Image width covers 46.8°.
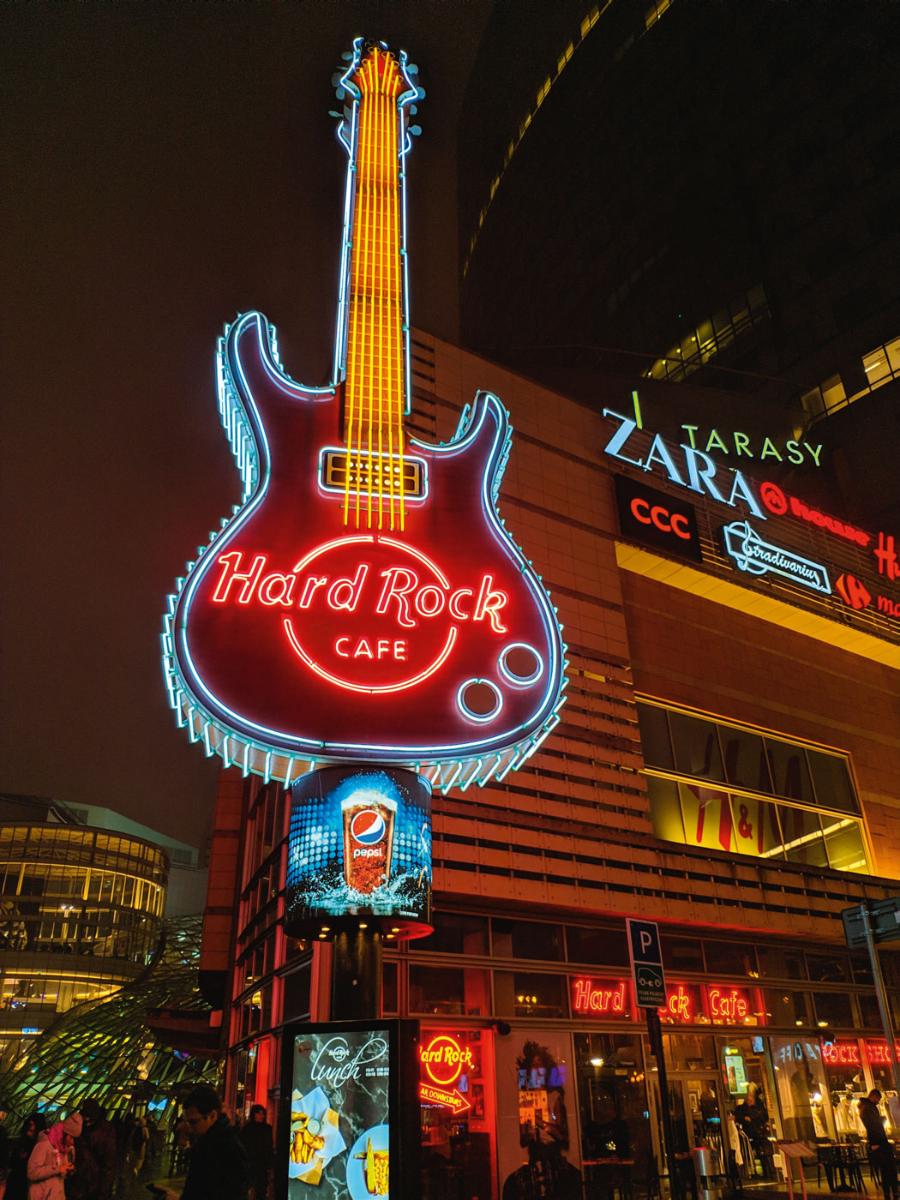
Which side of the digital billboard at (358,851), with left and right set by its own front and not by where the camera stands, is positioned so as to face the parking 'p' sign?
left

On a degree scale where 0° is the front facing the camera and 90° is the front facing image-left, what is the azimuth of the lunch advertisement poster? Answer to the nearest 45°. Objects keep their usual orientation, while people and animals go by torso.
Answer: approximately 0°

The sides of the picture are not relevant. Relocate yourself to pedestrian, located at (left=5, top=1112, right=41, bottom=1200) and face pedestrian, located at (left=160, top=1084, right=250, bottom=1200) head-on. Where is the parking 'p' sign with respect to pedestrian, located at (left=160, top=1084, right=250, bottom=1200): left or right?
left
